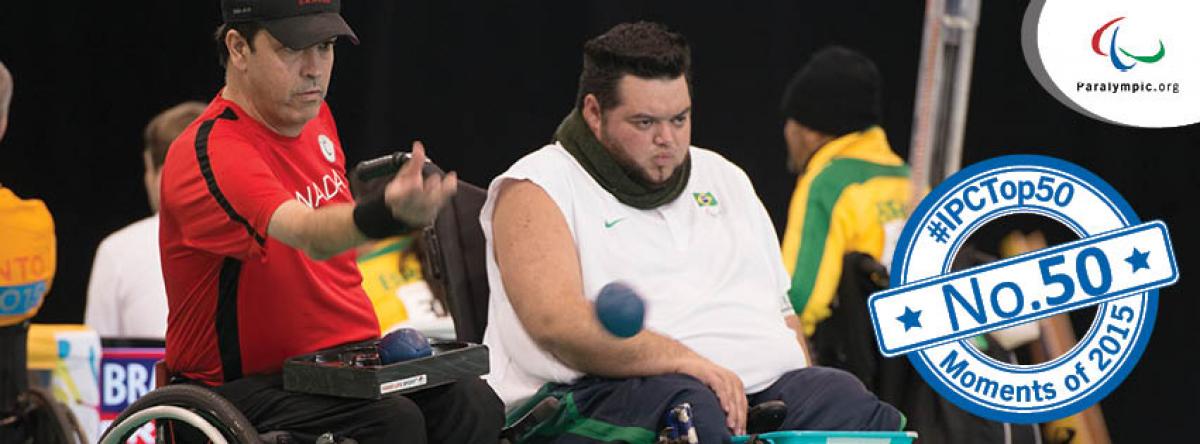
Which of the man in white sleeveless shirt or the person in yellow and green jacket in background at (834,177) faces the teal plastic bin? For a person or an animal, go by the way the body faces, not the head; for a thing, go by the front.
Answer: the man in white sleeveless shirt

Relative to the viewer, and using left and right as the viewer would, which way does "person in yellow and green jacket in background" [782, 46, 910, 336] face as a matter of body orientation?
facing away from the viewer and to the left of the viewer

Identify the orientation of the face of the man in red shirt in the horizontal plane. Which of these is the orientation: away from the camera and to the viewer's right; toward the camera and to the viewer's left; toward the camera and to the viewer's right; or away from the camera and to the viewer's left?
toward the camera and to the viewer's right

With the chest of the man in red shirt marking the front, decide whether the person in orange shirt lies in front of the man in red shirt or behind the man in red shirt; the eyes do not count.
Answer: behind

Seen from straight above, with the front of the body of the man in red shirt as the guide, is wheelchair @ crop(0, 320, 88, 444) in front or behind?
behind

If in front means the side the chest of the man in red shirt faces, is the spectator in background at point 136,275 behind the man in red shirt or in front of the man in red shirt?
behind

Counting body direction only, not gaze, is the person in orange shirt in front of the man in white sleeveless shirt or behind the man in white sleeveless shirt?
behind

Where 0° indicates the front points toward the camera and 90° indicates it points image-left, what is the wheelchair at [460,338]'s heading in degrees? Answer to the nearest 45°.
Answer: approximately 315°
